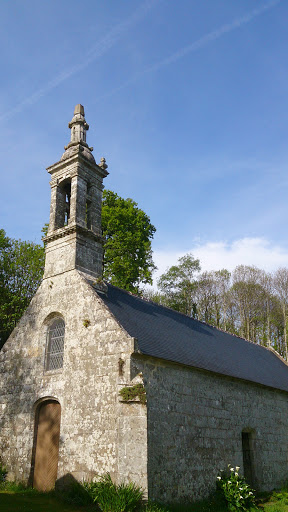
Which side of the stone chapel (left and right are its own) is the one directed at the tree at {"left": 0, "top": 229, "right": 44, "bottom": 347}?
right

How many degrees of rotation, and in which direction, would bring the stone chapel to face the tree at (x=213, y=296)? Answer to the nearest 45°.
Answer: approximately 135° to its right

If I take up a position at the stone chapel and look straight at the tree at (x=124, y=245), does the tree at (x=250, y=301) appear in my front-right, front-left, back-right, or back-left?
front-right

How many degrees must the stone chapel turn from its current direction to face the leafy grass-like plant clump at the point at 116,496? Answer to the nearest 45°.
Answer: approximately 45° to its left

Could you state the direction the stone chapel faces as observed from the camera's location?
facing the viewer and to the left of the viewer

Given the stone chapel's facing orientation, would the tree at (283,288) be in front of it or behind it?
behind

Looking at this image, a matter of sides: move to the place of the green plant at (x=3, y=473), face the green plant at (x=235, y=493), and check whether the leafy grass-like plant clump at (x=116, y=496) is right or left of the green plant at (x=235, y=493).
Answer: right
